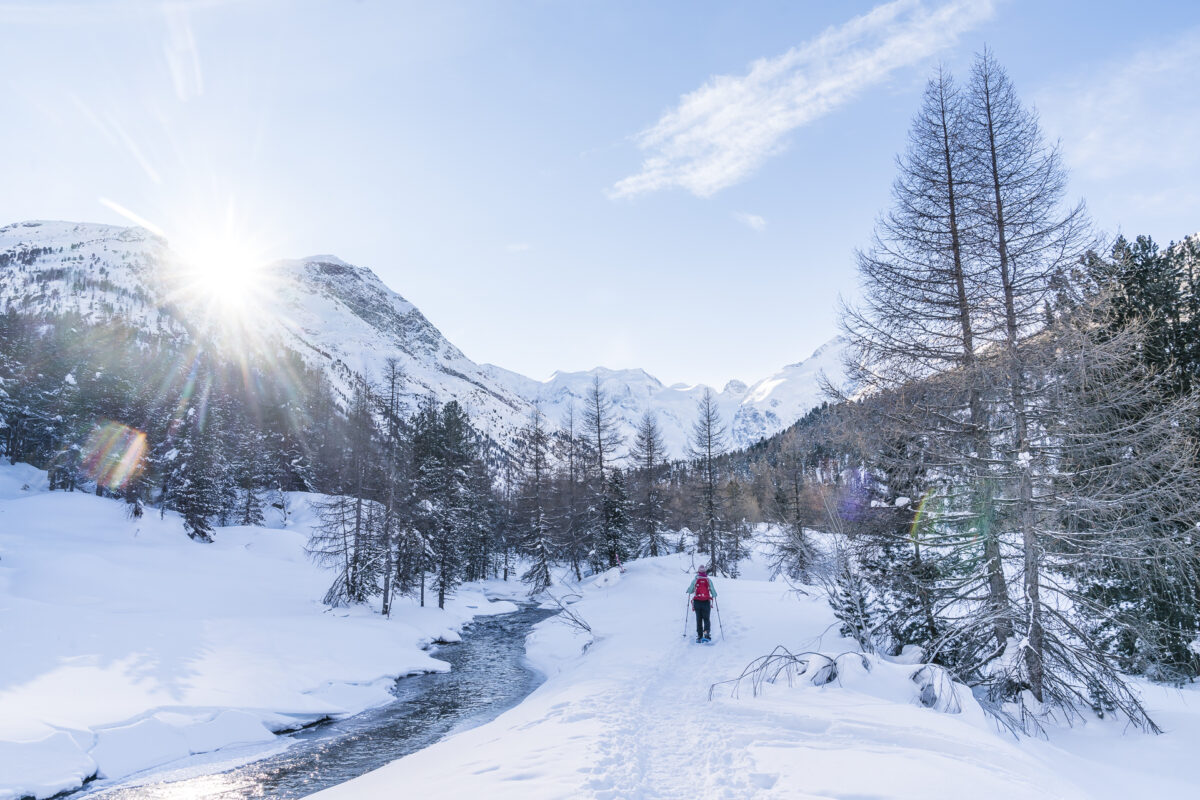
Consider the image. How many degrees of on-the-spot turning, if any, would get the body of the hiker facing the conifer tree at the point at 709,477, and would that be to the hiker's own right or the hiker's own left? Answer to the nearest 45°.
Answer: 0° — they already face it

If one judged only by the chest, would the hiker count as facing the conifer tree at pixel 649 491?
yes

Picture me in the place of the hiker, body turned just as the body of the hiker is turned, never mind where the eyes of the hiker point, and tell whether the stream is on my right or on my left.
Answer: on my left

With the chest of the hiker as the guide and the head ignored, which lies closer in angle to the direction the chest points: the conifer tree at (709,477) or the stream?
the conifer tree

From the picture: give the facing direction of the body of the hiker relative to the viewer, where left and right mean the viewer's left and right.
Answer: facing away from the viewer

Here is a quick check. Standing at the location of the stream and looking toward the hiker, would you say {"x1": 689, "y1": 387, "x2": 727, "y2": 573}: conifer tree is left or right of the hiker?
left
